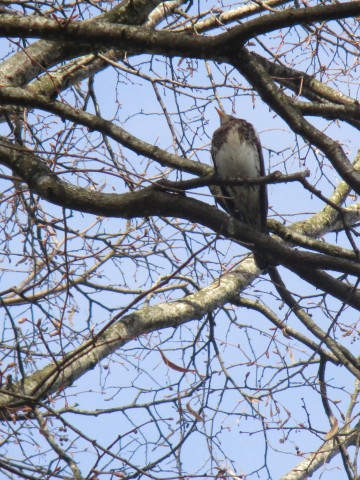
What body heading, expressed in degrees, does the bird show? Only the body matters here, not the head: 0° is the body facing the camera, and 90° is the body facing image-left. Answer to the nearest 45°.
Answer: approximately 45°
